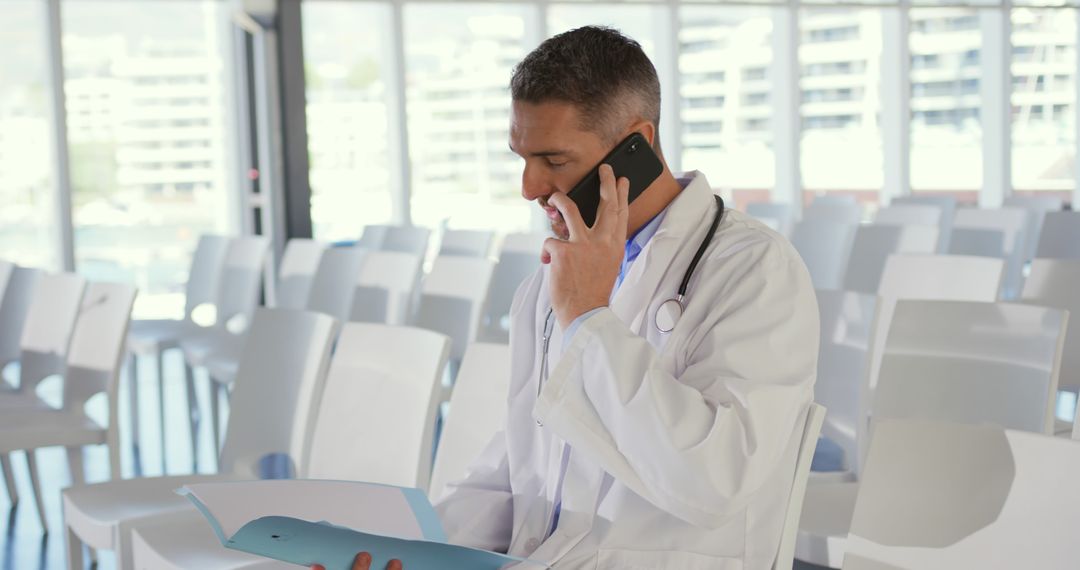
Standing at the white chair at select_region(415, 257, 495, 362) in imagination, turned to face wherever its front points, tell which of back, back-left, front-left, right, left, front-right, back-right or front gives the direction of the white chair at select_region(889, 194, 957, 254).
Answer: back

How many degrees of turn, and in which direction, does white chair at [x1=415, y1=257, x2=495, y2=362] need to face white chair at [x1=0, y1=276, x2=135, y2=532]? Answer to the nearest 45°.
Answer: approximately 45° to its right

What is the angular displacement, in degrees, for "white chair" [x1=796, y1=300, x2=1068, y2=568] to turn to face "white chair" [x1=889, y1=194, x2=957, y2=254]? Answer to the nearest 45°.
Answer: approximately 135° to its right

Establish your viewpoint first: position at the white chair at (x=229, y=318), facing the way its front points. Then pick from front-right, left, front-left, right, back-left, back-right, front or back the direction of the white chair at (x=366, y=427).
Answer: front-left

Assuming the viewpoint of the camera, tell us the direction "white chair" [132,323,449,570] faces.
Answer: facing the viewer and to the left of the viewer

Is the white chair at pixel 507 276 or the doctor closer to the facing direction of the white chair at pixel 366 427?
the doctor

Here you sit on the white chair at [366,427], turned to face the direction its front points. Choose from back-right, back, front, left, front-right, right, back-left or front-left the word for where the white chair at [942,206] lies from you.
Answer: back

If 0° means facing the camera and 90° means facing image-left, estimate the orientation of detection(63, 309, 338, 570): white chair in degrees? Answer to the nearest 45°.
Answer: approximately 45°

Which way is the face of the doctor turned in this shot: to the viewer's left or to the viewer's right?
to the viewer's left
